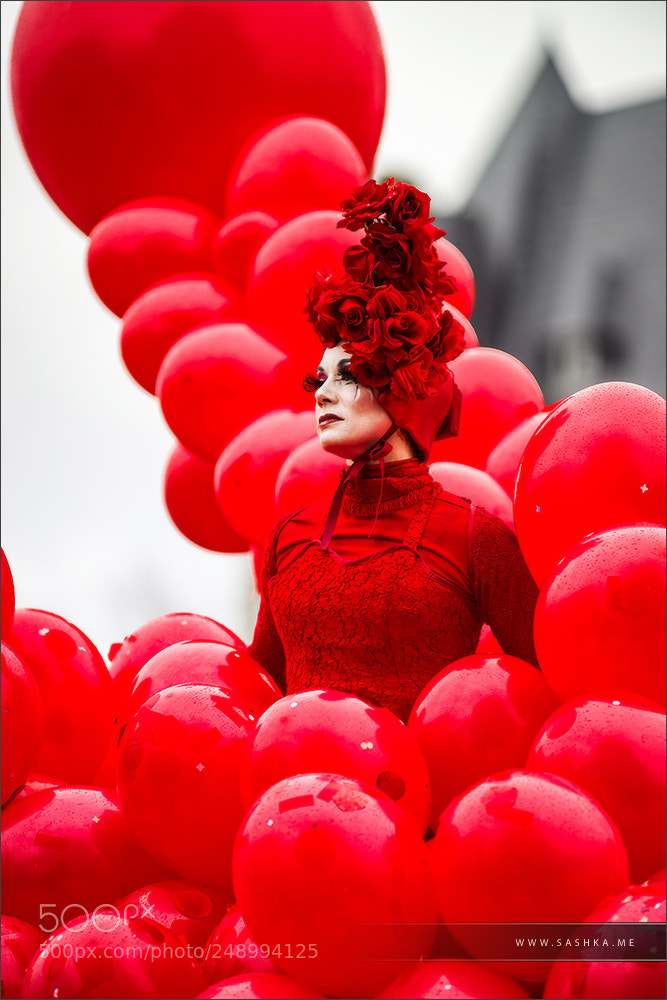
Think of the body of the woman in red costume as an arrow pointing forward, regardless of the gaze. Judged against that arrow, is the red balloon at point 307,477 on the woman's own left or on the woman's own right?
on the woman's own right

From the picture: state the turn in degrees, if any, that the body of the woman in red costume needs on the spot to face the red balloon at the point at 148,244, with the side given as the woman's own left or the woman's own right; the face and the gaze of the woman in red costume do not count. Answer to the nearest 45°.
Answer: approximately 90° to the woman's own right

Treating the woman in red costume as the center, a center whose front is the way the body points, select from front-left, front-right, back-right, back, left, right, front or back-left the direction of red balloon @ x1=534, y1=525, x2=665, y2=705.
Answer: left

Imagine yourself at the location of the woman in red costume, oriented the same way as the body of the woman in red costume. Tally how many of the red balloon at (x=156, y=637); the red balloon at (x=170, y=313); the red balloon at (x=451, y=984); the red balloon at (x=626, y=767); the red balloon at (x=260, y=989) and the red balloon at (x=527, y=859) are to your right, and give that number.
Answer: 2

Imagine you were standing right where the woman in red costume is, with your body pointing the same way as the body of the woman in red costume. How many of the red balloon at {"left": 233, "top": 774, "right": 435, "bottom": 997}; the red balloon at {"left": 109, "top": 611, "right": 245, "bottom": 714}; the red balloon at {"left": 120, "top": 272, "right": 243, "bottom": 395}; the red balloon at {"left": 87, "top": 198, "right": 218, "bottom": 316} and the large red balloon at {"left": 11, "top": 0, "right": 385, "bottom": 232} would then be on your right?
4

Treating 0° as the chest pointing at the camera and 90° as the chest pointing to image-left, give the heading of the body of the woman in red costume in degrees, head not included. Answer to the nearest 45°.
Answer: approximately 45°

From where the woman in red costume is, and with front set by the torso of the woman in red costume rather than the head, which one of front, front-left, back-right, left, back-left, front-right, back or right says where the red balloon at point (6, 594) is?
front-right

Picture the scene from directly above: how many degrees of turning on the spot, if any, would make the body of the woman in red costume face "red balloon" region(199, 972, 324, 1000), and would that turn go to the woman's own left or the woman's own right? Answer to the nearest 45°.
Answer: approximately 45° to the woman's own left

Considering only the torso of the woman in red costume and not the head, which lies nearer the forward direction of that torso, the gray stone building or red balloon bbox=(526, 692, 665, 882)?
the red balloon

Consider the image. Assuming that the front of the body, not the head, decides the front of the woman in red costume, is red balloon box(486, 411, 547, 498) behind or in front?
behind

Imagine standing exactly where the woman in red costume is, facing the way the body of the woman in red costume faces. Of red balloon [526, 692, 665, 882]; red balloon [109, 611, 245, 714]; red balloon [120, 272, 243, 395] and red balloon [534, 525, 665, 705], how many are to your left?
2
